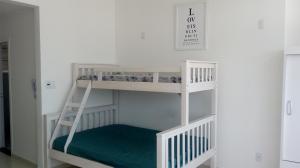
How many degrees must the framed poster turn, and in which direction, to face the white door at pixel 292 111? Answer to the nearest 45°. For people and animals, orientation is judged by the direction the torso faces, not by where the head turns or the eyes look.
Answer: approximately 90° to its left

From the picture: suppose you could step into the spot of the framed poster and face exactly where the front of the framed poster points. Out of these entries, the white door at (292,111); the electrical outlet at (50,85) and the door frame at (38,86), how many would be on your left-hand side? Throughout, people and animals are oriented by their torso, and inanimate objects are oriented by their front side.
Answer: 1

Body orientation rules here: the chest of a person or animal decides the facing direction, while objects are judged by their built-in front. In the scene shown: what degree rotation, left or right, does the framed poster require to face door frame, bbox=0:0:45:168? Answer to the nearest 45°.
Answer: approximately 45° to its right

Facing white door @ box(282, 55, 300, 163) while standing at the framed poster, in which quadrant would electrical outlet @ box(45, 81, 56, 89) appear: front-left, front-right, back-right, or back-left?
back-right
